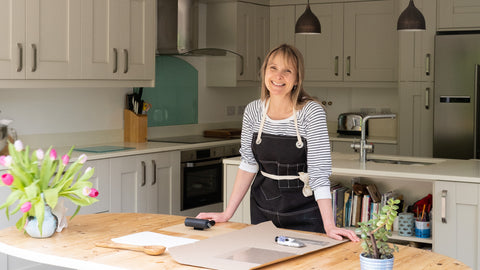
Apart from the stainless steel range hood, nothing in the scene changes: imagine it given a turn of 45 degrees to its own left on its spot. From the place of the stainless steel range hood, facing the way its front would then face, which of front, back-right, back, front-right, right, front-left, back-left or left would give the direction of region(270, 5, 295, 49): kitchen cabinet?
front-left

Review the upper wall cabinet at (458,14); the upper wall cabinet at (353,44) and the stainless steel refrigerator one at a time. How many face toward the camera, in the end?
3

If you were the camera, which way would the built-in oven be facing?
facing the viewer and to the right of the viewer

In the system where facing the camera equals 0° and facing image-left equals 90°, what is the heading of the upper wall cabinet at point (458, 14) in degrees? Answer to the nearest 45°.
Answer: approximately 0°

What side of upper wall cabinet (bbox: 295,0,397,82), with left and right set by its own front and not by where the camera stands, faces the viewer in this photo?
front

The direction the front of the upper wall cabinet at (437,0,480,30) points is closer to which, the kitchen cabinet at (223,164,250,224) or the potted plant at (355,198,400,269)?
the potted plant

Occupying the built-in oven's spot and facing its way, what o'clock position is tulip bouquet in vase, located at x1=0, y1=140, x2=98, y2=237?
The tulip bouquet in vase is roughly at 2 o'clock from the built-in oven.

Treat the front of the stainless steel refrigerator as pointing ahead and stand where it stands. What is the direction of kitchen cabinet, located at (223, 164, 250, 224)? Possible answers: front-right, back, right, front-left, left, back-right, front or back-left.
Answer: front-right

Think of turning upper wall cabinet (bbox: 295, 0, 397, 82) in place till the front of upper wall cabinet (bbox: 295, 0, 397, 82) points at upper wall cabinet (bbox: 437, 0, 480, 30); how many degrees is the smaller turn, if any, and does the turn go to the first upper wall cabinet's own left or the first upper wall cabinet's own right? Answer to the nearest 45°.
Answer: approximately 45° to the first upper wall cabinet's own left

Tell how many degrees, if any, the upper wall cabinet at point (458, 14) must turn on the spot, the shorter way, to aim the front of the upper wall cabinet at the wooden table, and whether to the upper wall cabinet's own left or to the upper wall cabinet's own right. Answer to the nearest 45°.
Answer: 0° — it already faces it

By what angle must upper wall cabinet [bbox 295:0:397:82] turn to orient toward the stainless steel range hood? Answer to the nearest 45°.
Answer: approximately 45° to its right

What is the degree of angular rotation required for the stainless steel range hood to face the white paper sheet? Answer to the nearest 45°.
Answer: approximately 45° to its right

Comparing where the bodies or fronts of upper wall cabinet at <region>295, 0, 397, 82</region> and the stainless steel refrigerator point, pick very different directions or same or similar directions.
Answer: same or similar directions

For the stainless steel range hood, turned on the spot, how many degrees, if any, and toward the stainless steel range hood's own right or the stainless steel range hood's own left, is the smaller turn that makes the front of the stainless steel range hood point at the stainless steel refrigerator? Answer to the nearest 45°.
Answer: approximately 45° to the stainless steel range hood's own left

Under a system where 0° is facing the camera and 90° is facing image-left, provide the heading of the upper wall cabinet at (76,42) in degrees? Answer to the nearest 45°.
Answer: approximately 315°

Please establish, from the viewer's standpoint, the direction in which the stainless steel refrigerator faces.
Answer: facing the viewer

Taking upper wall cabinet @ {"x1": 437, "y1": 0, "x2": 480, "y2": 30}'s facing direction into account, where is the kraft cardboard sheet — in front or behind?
in front

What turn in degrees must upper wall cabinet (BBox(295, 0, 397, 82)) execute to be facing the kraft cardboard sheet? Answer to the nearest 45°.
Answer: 0° — it already faces it
